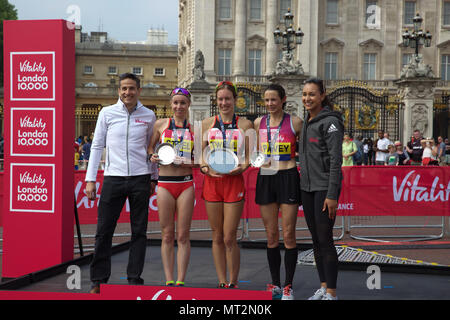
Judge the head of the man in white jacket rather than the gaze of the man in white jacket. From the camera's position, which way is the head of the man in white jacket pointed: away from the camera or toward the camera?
toward the camera

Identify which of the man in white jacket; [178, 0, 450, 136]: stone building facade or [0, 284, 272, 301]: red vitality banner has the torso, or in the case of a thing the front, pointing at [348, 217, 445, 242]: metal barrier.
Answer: the stone building facade

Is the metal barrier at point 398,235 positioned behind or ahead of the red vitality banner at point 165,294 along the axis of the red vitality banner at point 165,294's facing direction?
behind

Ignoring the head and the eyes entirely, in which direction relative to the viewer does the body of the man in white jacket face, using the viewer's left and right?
facing the viewer

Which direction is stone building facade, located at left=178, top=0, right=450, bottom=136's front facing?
toward the camera

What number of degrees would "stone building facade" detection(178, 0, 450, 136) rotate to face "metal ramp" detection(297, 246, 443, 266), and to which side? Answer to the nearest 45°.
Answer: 0° — it already faces it

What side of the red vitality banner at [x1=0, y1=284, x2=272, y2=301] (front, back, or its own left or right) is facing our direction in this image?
front

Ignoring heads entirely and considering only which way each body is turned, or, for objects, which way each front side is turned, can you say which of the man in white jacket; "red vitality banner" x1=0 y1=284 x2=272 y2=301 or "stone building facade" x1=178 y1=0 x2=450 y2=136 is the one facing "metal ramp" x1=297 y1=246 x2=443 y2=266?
the stone building facade

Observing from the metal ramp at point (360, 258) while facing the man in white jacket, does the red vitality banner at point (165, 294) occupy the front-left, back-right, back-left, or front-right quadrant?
front-left

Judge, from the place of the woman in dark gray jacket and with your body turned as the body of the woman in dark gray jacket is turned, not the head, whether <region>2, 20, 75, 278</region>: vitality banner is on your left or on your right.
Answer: on your right

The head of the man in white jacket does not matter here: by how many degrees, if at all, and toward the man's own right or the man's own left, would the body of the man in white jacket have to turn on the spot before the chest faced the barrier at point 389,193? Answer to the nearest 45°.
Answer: approximately 135° to the man's own left

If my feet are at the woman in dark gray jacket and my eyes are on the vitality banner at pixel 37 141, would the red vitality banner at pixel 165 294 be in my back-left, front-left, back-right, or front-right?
front-left

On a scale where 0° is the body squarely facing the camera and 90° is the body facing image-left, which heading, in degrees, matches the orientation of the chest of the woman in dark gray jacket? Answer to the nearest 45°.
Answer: approximately 45°

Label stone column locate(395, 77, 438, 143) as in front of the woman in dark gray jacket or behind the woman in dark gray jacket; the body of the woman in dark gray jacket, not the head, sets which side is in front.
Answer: behind

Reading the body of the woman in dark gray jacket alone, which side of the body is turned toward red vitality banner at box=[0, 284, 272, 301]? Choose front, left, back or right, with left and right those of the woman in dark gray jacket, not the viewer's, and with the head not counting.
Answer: front
